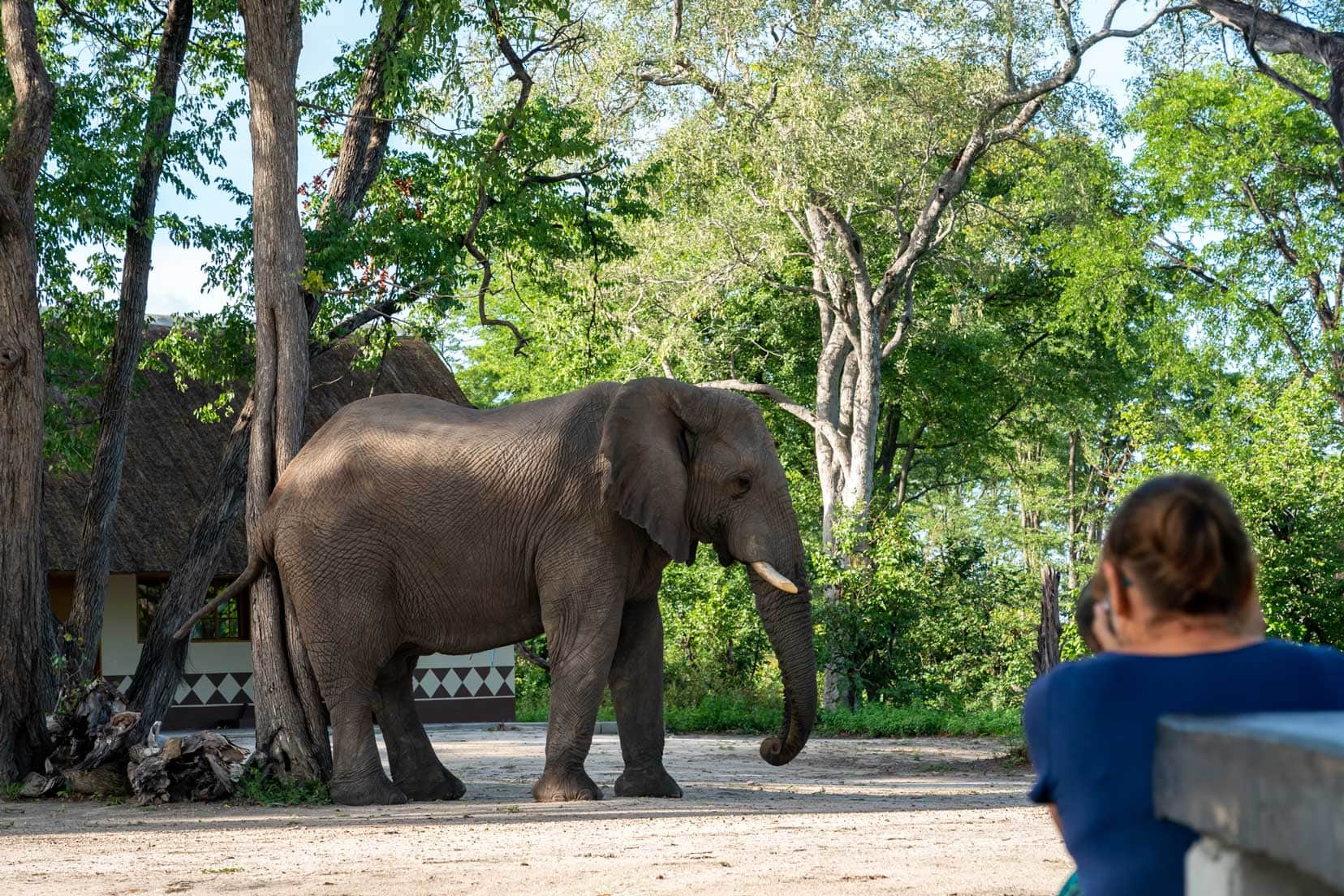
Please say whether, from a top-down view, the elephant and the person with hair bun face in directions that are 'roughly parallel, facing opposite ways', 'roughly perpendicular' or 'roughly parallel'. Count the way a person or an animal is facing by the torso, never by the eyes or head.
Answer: roughly perpendicular

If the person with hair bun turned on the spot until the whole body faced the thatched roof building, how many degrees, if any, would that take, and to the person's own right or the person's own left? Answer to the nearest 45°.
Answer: approximately 45° to the person's own left

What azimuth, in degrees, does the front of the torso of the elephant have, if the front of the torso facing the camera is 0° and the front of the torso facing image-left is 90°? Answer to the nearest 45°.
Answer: approximately 270°

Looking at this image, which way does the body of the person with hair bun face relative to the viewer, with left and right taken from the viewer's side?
facing away from the viewer

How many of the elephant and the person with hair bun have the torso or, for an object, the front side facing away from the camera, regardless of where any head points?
1

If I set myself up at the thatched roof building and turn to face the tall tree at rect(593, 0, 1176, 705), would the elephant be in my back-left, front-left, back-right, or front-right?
front-right

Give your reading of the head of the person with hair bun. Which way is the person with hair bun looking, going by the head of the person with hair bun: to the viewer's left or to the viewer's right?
to the viewer's left

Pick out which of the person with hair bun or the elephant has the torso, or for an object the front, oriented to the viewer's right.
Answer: the elephant

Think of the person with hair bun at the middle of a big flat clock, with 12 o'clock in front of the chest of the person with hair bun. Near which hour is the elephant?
The elephant is roughly at 11 o'clock from the person with hair bun.

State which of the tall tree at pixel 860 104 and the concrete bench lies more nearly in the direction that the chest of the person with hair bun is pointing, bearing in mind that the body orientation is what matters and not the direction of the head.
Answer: the tall tree

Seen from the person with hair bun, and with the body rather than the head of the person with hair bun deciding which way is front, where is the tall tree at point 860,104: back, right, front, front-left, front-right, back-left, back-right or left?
front
